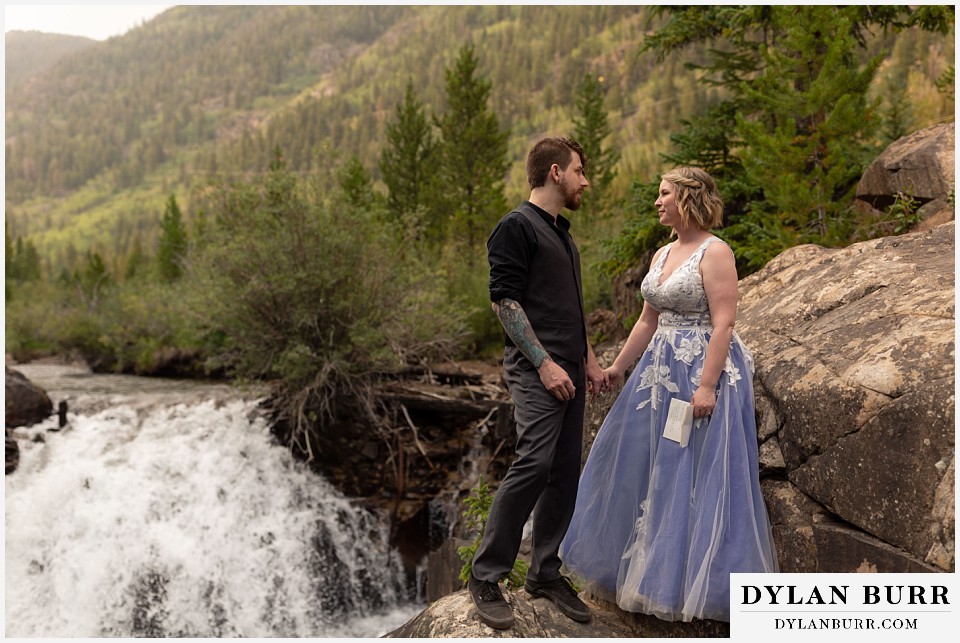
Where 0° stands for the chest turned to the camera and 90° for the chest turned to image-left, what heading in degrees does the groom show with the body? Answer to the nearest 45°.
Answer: approximately 315°

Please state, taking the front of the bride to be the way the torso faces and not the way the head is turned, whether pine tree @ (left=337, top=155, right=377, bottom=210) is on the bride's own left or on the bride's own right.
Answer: on the bride's own right

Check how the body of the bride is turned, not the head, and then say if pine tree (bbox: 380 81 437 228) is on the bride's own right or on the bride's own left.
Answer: on the bride's own right

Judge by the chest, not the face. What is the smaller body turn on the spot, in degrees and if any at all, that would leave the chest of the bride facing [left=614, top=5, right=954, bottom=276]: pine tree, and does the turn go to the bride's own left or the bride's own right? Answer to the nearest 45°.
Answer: approximately 135° to the bride's own right

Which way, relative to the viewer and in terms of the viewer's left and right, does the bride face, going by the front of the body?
facing the viewer and to the left of the viewer

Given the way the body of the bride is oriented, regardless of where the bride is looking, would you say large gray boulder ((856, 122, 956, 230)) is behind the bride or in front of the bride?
behind

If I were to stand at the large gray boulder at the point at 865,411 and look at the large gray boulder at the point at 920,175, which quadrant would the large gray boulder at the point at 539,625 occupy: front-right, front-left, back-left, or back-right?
back-left

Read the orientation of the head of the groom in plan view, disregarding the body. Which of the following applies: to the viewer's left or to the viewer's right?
to the viewer's right

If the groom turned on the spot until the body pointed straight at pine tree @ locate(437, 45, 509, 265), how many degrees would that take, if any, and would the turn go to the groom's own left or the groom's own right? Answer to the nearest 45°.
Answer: approximately 135° to the groom's own left

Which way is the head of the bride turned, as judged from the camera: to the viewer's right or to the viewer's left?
to the viewer's left

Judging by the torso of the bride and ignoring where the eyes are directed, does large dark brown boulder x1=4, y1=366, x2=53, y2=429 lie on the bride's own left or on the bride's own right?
on the bride's own right

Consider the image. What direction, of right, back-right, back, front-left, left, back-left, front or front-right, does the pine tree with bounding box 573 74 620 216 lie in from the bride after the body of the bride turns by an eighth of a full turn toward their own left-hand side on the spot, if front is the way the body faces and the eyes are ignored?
back

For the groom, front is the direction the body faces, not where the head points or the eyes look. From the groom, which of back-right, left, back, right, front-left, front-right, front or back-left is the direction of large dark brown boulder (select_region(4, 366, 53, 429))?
back
